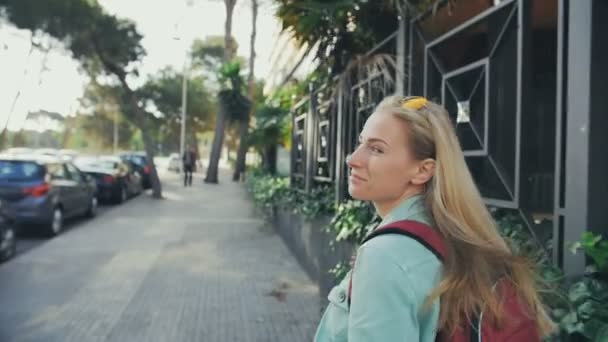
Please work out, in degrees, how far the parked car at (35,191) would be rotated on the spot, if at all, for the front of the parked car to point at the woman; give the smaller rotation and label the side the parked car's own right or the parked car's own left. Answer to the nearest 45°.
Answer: approximately 135° to the parked car's own right

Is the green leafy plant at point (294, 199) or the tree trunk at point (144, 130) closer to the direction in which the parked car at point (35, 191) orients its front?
the tree trunk

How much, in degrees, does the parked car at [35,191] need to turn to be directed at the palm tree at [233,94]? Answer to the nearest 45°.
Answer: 0° — it already faces it

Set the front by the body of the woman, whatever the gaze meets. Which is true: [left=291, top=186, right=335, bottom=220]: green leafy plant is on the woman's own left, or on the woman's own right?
on the woman's own right

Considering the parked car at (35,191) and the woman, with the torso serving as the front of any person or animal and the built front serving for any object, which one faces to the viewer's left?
the woman

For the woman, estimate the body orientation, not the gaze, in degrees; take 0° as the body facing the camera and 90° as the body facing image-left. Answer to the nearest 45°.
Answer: approximately 90°

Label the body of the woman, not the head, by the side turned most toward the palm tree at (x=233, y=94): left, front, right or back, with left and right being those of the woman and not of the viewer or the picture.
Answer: right

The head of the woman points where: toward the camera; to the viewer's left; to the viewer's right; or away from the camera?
to the viewer's left

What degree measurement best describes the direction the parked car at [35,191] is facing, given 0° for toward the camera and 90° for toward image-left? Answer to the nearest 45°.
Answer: approximately 225°

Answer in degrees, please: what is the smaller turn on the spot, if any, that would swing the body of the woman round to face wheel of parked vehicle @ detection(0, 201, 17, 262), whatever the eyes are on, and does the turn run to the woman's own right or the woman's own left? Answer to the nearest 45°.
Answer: approximately 45° to the woman's own right

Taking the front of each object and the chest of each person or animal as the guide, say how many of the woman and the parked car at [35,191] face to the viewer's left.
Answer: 1

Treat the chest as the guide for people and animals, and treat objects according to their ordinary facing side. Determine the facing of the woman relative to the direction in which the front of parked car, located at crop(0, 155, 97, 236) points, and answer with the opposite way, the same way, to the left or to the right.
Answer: to the left

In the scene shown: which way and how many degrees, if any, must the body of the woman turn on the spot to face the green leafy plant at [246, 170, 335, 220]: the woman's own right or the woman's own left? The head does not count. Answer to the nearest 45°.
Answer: approximately 90° to the woman's own right
